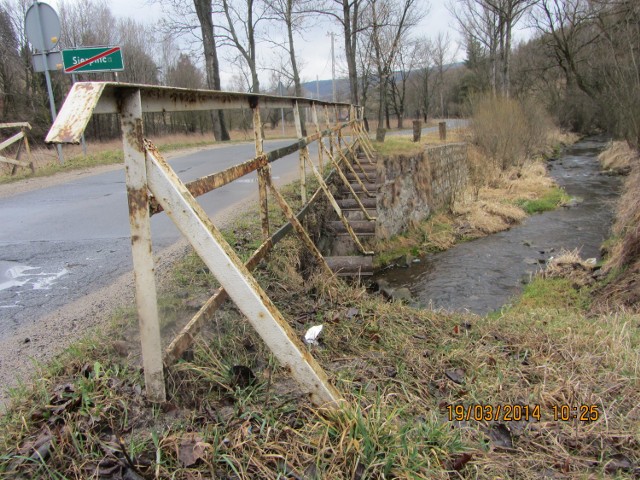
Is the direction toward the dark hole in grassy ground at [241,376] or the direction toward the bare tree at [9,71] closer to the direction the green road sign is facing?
the dark hole in grassy ground

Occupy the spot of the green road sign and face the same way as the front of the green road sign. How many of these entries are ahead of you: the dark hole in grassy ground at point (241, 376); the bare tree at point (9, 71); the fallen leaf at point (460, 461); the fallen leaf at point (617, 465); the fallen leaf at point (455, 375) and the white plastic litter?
5

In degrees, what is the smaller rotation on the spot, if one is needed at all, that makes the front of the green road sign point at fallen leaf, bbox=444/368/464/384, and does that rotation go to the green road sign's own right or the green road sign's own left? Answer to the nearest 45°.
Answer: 0° — it already faces it

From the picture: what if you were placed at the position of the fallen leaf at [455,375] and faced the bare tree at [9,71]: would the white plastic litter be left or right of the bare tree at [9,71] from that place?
left

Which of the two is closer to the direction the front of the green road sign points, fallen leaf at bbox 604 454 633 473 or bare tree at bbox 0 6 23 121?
the fallen leaf

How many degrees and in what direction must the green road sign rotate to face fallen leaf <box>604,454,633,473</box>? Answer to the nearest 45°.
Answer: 0° — it already faces it

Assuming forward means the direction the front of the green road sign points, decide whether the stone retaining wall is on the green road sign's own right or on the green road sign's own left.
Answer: on the green road sign's own left

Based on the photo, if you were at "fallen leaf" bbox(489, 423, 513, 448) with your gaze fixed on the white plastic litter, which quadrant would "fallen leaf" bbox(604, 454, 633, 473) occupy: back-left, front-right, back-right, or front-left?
back-right

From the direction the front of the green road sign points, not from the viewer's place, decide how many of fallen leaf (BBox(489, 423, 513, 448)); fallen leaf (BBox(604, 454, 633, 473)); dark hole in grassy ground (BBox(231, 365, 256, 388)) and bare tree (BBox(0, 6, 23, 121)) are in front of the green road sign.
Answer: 3

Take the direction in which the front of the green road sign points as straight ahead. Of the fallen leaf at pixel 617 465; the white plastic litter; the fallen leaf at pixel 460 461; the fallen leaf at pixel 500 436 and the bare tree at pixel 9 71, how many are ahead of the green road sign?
4

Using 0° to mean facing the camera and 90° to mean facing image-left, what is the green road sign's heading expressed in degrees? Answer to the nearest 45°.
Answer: approximately 0°

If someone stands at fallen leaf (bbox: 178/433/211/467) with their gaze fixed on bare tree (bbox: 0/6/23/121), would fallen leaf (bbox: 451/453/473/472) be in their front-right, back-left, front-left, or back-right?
back-right
